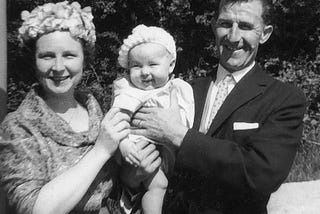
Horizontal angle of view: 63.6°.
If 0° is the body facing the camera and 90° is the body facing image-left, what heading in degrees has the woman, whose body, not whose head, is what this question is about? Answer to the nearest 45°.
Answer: approximately 315°

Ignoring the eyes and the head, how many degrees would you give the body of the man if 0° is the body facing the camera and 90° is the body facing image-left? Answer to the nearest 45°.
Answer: approximately 45°
